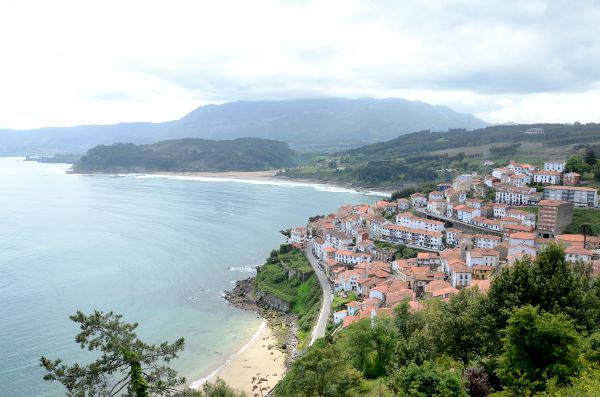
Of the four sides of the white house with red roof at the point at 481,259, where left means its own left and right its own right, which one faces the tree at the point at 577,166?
back

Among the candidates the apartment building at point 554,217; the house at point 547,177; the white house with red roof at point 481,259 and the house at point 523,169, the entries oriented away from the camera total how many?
0

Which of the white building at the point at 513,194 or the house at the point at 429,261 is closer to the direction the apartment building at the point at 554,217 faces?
the house

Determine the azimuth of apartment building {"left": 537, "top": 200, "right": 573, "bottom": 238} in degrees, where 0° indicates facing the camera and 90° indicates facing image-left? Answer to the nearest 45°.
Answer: approximately 45°

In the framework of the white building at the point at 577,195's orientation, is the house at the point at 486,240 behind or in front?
in front

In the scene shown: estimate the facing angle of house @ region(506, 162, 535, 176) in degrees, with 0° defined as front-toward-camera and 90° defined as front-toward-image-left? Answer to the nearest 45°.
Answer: approximately 45°

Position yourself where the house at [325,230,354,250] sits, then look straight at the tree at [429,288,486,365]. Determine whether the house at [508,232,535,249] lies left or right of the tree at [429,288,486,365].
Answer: left

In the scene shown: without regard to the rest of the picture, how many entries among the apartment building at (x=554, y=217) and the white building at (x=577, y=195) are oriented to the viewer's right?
0

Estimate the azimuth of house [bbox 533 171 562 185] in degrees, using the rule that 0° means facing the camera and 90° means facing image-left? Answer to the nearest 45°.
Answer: approximately 45°

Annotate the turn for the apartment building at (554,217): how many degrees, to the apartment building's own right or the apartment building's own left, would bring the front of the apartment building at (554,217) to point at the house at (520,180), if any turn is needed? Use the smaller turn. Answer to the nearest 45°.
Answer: approximately 135° to the apartment building's own right

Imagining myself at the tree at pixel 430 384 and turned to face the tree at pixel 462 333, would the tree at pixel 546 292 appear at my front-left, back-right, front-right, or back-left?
front-right

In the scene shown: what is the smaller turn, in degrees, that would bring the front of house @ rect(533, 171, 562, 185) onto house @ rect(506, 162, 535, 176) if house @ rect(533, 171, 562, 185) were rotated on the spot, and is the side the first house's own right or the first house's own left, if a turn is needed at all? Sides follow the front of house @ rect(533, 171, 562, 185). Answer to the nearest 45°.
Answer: approximately 90° to the first house's own right

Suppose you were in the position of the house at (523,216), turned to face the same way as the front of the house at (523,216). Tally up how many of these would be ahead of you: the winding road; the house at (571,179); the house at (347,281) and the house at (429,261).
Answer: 3

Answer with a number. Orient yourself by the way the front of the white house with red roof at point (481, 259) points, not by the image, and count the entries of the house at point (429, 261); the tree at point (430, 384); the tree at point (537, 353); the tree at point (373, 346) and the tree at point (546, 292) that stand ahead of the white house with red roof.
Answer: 4

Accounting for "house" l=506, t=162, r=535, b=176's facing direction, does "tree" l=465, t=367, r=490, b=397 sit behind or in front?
in front

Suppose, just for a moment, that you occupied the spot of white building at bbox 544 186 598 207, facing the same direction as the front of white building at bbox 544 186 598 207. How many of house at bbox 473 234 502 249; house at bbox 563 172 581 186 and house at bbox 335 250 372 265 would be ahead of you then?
2

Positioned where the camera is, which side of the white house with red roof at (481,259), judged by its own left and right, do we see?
front
